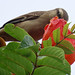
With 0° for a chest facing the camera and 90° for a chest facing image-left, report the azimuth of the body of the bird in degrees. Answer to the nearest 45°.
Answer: approximately 270°
